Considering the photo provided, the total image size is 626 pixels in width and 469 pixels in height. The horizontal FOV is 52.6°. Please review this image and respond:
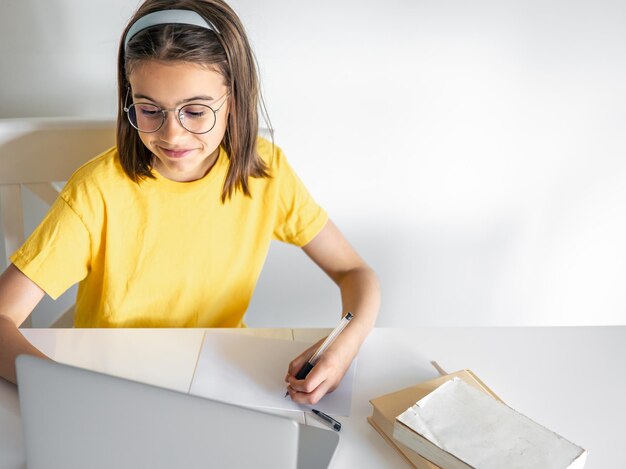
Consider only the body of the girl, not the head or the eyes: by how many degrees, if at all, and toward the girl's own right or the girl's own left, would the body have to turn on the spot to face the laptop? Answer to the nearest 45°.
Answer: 0° — they already face it

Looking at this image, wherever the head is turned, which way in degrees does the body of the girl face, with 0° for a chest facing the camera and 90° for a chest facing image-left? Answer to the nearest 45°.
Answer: approximately 0°

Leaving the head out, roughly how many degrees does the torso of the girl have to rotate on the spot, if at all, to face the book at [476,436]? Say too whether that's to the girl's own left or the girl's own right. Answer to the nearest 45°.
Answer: approximately 45° to the girl's own left
